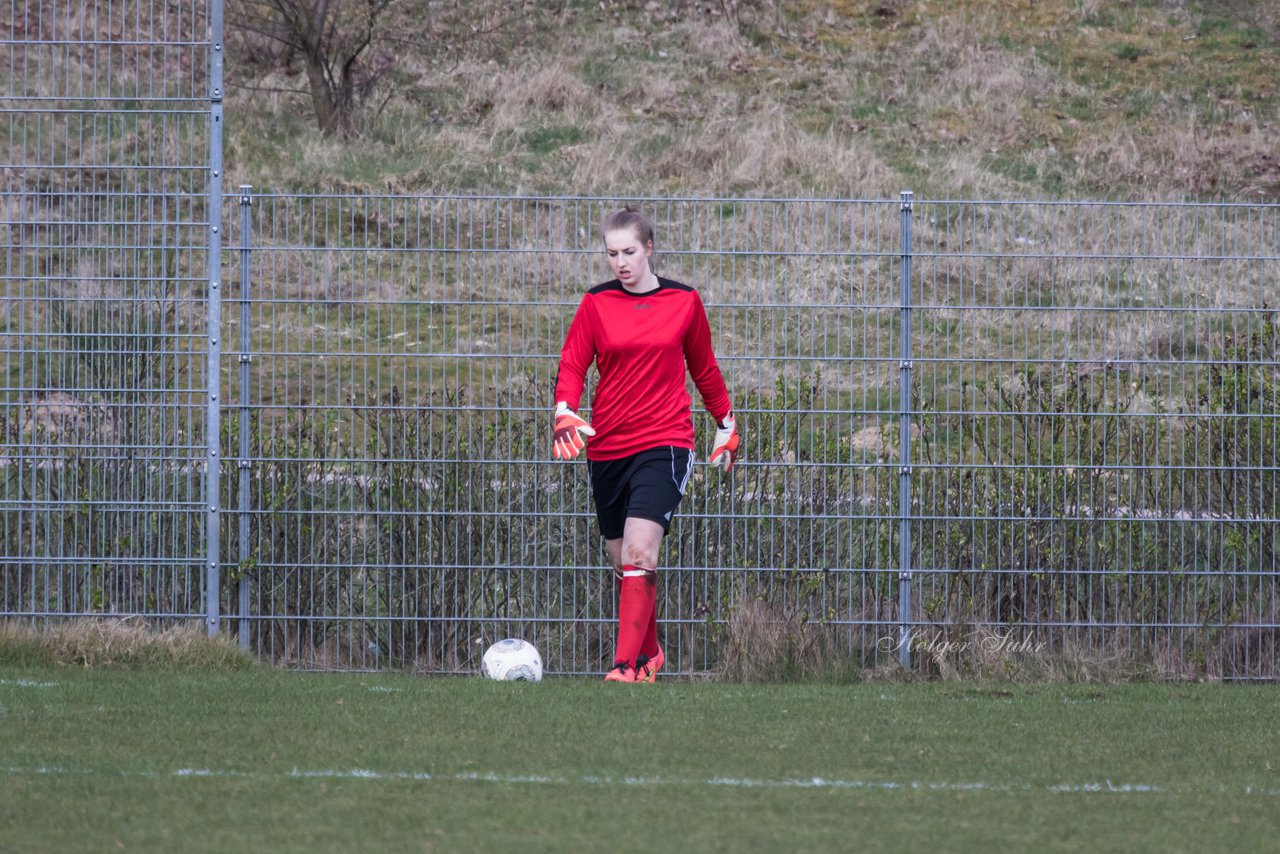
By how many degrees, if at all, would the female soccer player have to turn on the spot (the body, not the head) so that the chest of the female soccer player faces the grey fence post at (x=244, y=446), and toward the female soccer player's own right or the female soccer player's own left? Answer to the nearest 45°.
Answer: approximately 135° to the female soccer player's own right

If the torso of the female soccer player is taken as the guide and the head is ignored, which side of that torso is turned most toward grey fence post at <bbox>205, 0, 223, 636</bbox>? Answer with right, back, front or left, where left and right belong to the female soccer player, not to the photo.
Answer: right

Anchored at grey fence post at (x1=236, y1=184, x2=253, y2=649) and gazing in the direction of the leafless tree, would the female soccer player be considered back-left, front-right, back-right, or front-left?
back-right

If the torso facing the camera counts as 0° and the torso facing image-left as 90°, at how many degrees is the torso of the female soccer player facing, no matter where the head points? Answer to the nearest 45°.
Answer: approximately 0°

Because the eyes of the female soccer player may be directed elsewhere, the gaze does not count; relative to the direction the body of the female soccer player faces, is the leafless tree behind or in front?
behind

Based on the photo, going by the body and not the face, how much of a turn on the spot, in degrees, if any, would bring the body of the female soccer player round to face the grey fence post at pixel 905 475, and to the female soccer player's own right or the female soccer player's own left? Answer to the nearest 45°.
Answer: approximately 135° to the female soccer player's own left

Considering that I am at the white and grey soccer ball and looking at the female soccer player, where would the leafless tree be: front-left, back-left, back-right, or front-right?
back-left
